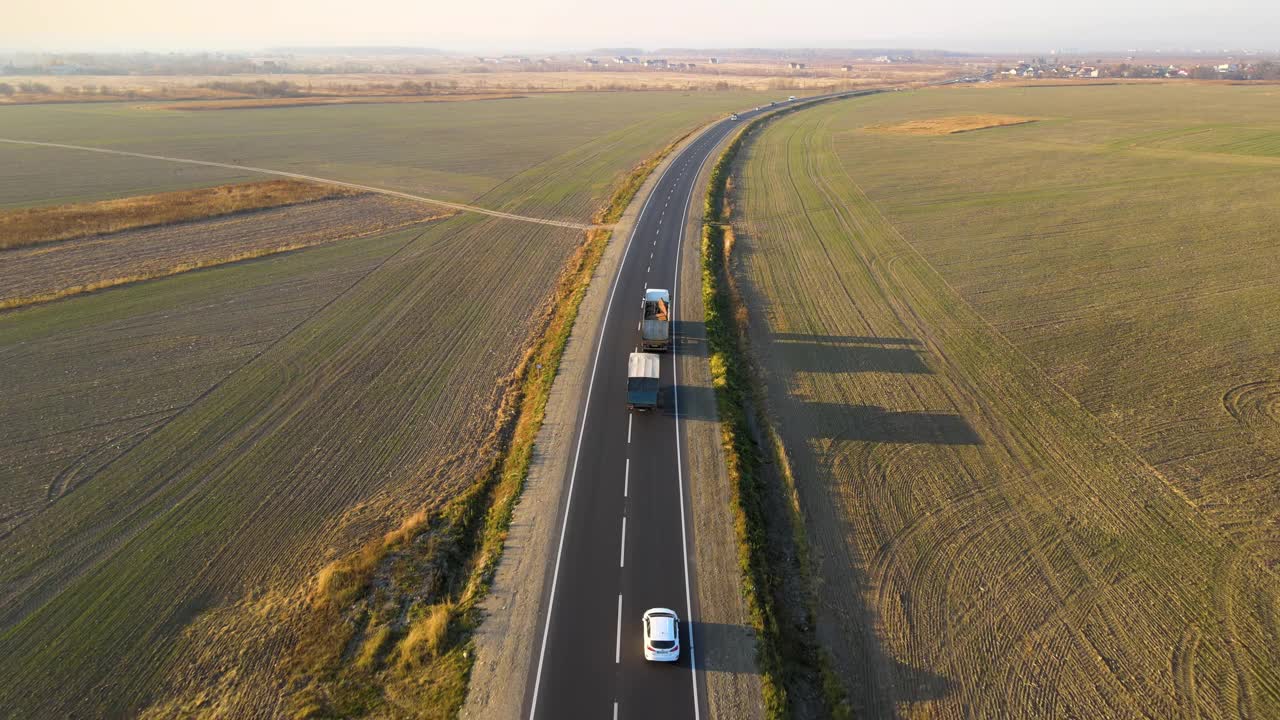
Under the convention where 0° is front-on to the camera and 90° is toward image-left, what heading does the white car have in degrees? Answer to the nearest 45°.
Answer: approximately 180°

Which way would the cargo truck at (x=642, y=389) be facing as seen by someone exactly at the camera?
facing away from the viewer

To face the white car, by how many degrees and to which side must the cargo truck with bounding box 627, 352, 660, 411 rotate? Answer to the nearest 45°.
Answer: approximately 180°

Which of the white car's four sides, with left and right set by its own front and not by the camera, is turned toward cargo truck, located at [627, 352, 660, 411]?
front

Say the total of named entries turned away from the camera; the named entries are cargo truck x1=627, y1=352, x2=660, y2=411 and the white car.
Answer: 2
